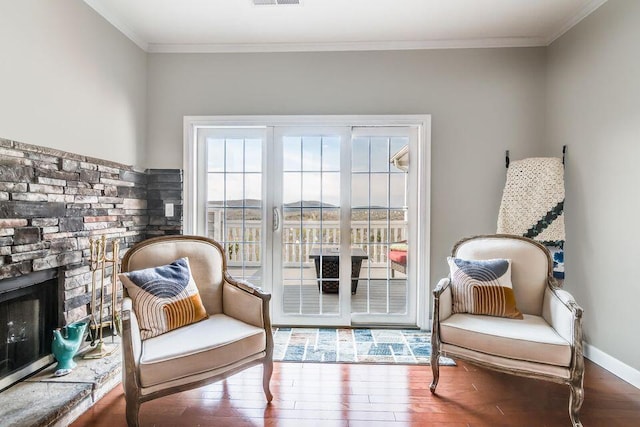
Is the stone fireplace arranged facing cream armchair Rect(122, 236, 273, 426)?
yes

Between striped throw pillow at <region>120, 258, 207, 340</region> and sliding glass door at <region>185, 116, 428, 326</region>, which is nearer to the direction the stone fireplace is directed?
the striped throw pillow

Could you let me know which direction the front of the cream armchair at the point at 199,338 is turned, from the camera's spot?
facing the viewer and to the right of the viewer

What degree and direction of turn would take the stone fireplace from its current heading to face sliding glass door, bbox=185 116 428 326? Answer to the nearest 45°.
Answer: approximately 45° to its left

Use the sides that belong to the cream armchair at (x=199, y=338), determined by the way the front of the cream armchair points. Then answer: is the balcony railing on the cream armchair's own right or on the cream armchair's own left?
on the cream armchair's own left

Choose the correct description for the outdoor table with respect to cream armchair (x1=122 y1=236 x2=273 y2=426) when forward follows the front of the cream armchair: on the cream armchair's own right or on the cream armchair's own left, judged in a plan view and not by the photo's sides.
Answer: on the cream armchair's own left

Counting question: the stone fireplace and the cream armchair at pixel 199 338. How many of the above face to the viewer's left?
0

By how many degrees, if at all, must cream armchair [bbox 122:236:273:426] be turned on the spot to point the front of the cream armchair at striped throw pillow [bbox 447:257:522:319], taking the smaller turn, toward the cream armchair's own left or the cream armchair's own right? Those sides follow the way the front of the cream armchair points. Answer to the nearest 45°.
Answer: approximately 45° to the cream armchair's own left

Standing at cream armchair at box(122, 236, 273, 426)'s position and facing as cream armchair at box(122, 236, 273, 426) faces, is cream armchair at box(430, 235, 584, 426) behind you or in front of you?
in front

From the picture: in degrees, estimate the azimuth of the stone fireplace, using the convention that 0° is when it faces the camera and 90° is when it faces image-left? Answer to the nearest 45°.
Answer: approximately 315°
